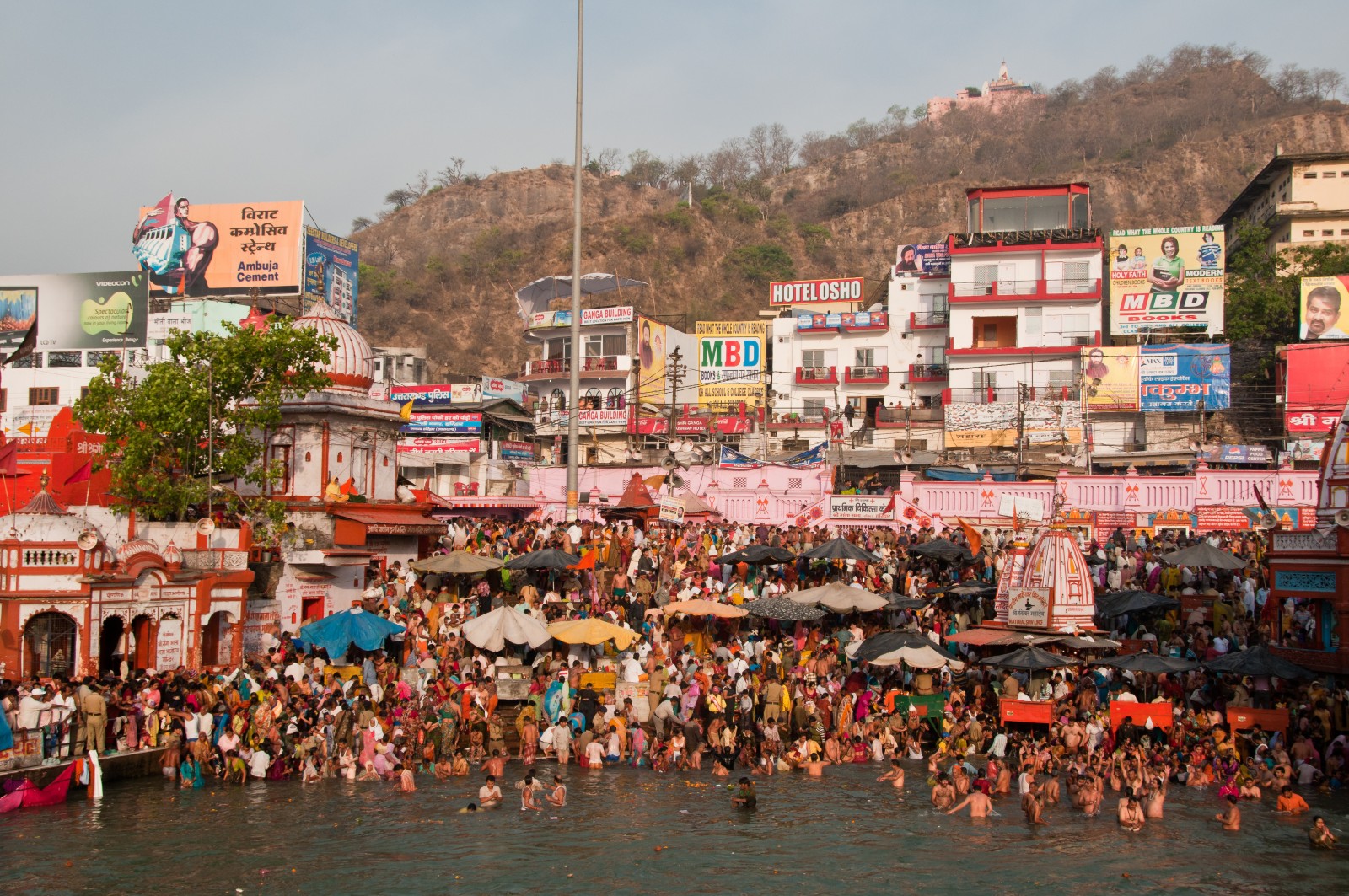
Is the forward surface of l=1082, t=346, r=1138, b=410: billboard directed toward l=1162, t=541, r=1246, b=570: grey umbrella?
yes

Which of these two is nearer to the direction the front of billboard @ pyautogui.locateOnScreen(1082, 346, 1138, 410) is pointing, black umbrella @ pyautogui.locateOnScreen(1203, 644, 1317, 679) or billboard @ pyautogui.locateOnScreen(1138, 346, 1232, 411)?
the black umbrella

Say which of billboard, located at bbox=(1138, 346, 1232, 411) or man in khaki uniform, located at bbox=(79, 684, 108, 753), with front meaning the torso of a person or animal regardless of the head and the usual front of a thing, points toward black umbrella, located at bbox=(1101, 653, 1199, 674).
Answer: the billboard

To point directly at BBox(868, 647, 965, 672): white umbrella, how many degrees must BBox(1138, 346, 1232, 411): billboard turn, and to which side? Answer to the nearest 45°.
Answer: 0° — it already faces it

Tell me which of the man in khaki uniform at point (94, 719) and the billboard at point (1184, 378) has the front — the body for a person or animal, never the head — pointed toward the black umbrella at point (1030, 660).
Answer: the billboard
